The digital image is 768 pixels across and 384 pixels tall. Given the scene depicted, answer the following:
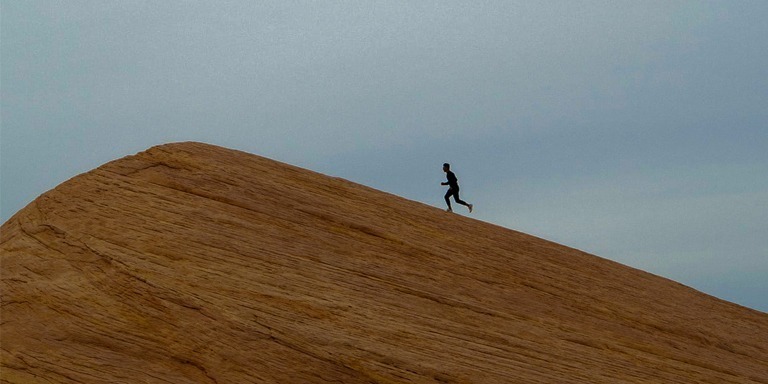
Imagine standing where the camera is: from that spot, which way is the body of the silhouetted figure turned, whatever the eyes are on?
to the viewer's left
